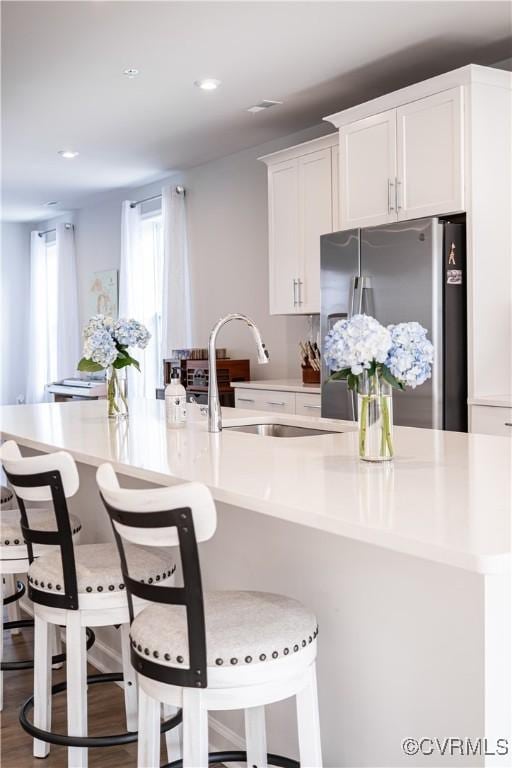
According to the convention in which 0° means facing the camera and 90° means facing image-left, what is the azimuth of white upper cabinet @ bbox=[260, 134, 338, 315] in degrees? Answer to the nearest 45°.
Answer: approximately 45°

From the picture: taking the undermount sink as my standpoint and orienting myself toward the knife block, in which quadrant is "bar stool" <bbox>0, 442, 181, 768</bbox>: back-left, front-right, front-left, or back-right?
back-left

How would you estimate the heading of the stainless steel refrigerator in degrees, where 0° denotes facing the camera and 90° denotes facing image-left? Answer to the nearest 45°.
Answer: approximately 45°

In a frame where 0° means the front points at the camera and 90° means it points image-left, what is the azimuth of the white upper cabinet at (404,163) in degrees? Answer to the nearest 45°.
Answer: approximately 45°

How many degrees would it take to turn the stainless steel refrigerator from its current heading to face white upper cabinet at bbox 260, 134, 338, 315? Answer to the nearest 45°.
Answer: approximately 90° to its right
